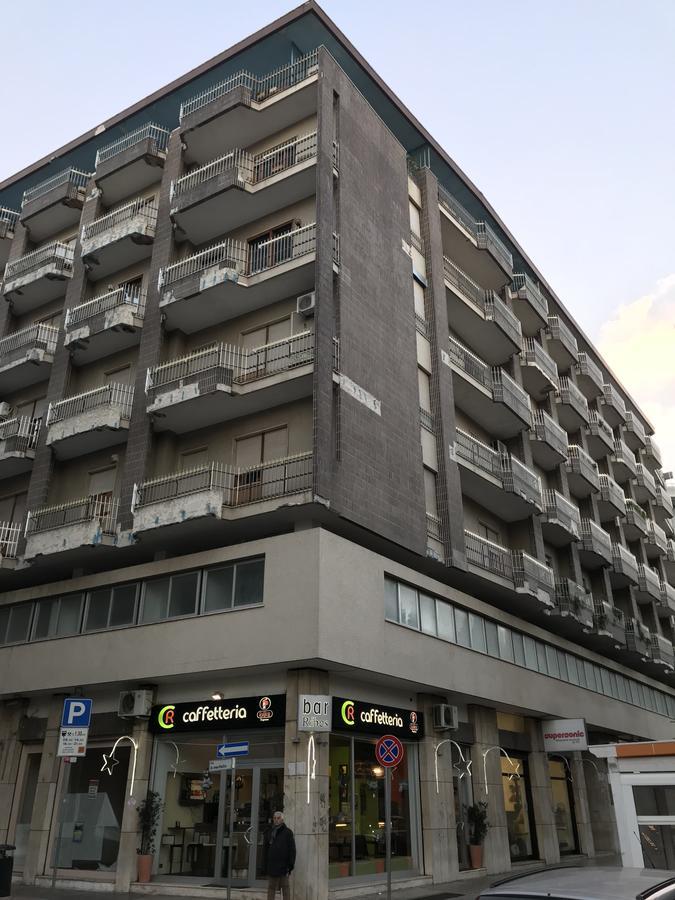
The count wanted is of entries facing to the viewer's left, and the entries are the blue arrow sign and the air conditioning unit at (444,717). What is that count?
0

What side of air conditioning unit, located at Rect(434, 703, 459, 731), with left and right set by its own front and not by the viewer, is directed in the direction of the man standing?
right

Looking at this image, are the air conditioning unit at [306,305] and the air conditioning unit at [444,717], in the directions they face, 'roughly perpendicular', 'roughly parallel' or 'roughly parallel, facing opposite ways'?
roughly perpendicular

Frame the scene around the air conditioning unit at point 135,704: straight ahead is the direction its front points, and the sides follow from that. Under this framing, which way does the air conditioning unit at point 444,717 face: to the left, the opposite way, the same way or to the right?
to the left

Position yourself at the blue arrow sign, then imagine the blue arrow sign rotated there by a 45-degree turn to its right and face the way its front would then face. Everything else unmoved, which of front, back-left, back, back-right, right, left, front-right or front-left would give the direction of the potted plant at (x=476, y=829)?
back

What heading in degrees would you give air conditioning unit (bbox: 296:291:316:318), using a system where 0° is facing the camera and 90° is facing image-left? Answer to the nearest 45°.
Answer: approximately 45°

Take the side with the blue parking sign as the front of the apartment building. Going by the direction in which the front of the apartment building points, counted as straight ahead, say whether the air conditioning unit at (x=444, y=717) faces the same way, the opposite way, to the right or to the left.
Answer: to the left
